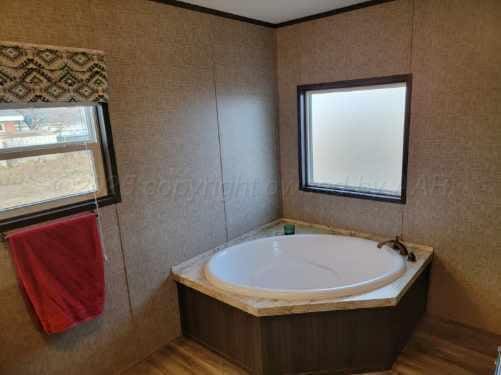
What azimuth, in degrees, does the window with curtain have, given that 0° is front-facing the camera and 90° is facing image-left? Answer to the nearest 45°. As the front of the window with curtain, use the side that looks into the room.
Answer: approximately 315°

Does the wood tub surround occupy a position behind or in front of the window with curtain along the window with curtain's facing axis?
in front

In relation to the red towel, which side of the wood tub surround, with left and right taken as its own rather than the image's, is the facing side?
right

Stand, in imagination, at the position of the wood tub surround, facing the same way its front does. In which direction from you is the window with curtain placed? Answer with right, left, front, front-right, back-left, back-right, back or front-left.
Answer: right

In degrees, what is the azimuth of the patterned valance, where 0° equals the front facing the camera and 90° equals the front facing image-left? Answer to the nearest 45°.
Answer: approximately 315°

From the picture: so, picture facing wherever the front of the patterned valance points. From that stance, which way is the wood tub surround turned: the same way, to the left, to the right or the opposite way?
to the right
